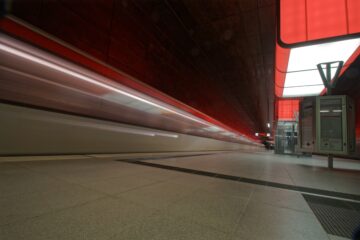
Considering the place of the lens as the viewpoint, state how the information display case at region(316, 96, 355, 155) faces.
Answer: facing the viewer

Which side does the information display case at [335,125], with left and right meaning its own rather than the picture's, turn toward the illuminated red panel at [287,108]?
back

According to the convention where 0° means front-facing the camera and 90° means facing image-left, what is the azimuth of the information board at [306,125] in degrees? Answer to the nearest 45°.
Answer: approximately 0°

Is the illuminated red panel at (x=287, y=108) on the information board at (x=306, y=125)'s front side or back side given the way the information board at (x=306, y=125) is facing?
on the back side

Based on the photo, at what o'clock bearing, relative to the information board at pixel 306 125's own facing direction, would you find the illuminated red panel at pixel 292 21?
The illuminated red panel is roughly at 12 o'clock from the information board.

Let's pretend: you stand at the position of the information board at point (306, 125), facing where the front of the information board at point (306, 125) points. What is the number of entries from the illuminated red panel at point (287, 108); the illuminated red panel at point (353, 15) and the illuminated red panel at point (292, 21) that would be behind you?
1

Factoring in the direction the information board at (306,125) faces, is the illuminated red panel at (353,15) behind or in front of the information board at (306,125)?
in front

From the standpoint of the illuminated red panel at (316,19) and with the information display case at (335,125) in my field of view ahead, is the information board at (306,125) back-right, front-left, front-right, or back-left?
front-left

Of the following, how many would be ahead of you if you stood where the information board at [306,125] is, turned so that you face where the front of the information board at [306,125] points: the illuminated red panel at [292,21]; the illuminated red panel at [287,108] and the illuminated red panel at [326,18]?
2
